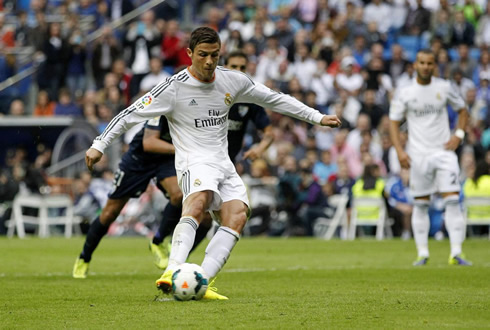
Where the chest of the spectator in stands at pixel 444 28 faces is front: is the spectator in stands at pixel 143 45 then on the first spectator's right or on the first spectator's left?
on the first spectator's right

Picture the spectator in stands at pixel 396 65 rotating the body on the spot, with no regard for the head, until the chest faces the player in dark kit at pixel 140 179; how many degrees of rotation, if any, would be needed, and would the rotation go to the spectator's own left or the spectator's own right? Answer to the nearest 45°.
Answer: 0° — they already face them

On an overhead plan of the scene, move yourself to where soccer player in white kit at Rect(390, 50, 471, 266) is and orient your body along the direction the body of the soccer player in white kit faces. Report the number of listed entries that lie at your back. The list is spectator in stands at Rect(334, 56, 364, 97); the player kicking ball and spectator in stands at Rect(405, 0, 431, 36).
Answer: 2

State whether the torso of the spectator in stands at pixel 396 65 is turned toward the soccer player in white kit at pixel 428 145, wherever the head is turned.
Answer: yes

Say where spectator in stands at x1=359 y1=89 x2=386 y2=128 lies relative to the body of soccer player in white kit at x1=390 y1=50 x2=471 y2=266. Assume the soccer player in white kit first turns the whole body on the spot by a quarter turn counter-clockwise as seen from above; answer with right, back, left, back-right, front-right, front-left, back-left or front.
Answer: left
